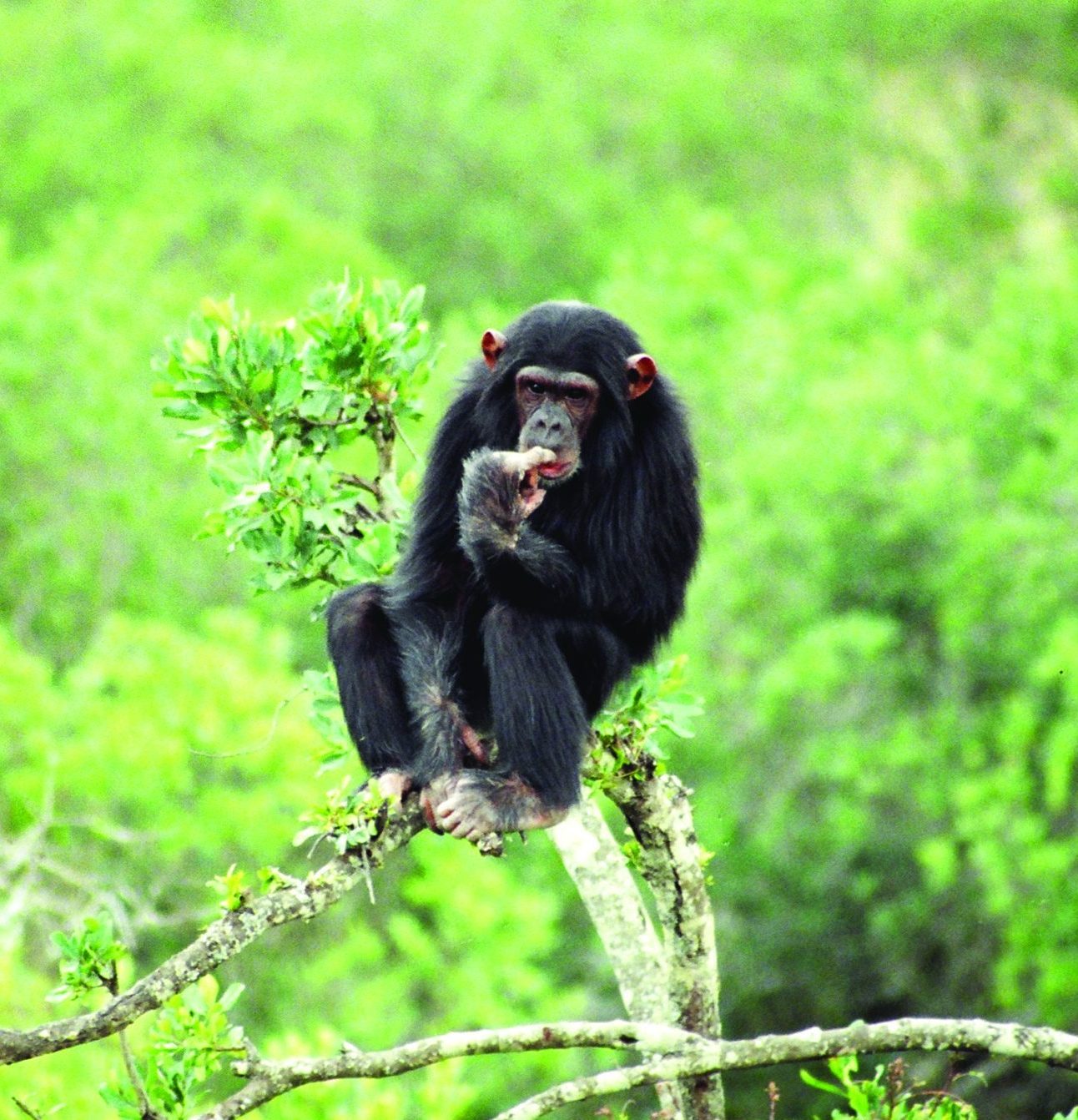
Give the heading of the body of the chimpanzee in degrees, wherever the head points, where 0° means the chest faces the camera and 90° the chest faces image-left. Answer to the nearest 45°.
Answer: approximately 45°
